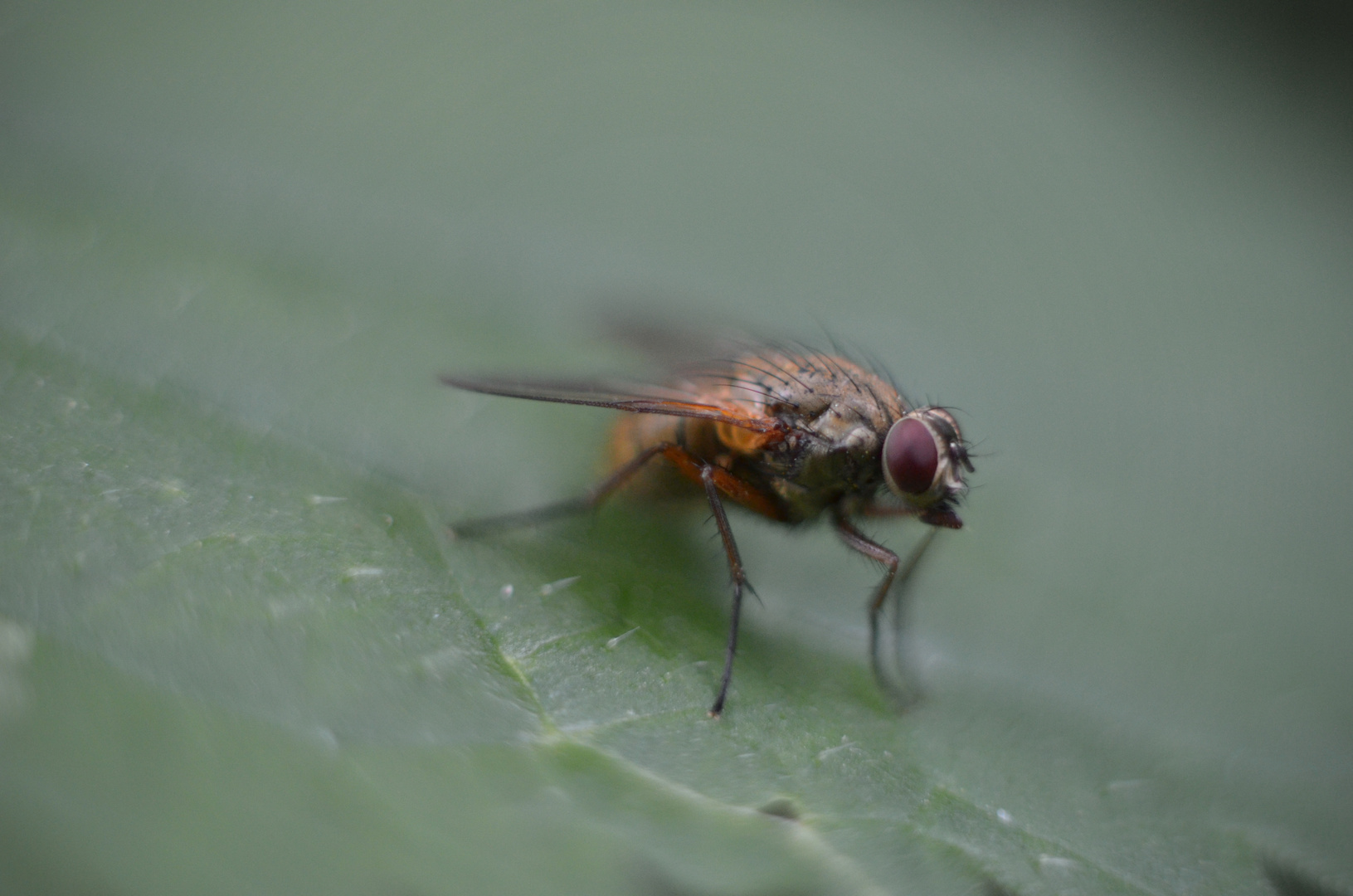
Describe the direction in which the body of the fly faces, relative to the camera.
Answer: to the viewer's right
